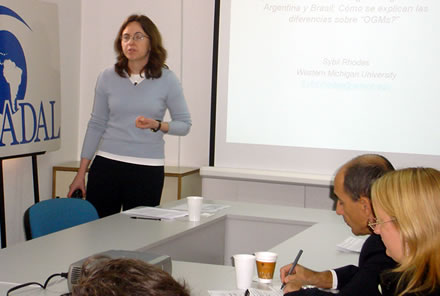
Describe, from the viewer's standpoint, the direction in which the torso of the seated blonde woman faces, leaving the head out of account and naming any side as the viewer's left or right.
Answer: facing to the left of the viewer

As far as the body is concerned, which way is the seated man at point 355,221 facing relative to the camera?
to the viewer's left

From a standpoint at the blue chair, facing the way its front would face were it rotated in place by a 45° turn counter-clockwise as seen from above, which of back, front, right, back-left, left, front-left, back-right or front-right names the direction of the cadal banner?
left

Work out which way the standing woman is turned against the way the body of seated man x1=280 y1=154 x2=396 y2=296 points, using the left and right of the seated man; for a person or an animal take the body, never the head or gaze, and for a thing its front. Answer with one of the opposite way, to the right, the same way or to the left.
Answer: to the left

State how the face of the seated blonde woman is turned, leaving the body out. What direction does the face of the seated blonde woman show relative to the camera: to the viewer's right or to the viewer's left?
to the viewer's left

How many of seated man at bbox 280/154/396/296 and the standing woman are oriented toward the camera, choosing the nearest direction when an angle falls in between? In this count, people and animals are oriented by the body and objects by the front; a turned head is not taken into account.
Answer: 1

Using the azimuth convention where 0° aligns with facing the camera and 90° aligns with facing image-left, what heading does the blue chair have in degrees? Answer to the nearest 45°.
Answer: approximately 315°

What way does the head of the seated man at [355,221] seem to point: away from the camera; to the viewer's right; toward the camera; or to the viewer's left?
to the viewer's left

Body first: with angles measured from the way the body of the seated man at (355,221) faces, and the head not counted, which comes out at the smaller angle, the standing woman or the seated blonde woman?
the standing woman
